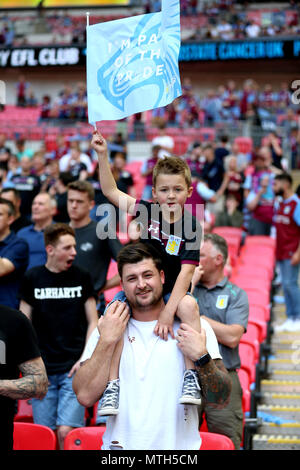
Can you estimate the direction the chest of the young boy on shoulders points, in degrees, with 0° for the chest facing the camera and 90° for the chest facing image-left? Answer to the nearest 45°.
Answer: approximately 0°

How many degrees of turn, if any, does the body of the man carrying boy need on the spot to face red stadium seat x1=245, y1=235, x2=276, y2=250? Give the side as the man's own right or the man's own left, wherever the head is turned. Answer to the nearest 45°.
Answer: approximately 180°

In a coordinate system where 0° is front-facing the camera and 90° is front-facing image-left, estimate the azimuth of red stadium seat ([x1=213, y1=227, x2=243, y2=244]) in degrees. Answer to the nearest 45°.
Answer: approximately 0°
